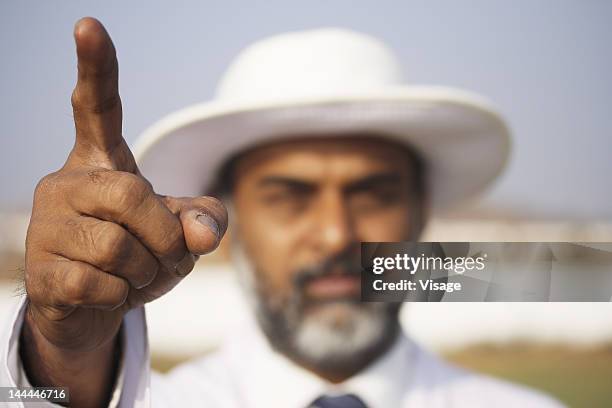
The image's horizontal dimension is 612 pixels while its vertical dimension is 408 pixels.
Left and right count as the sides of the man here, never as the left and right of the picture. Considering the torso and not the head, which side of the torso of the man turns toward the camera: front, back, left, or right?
front

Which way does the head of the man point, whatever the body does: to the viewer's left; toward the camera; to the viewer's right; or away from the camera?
toward the camera
